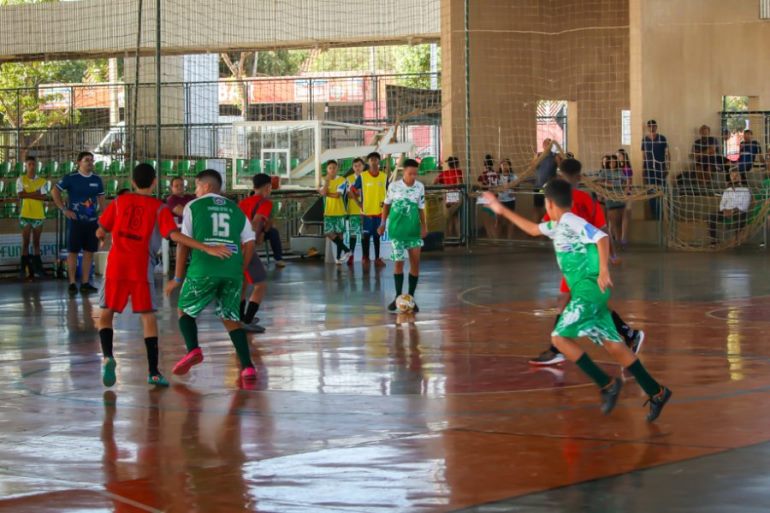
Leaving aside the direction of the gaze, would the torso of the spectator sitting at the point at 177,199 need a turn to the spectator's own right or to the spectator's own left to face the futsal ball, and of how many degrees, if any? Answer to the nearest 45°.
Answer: approximately 45° to the spectator's own left

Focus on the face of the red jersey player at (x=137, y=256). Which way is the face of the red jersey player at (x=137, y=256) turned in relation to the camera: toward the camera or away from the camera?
away from the camera

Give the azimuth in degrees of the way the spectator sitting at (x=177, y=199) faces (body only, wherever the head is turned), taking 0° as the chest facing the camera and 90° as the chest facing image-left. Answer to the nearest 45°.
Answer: approximately 0°

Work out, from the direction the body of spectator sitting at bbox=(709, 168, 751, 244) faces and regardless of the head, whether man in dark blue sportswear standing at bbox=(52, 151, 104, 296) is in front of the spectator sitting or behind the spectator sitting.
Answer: in front

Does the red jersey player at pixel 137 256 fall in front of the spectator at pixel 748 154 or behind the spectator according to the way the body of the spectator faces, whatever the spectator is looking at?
in front

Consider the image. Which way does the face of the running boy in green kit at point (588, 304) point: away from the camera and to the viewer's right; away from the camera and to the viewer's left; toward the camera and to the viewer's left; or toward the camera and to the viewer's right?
away from the camera and to the viewer's left
